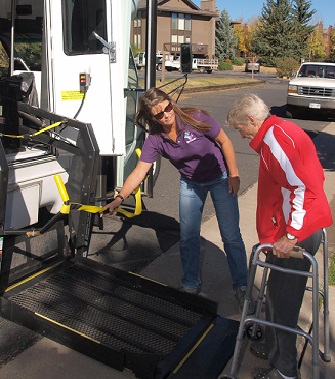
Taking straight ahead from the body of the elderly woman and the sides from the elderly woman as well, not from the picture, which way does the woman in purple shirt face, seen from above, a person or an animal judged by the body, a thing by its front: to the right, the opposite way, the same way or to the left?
to the left

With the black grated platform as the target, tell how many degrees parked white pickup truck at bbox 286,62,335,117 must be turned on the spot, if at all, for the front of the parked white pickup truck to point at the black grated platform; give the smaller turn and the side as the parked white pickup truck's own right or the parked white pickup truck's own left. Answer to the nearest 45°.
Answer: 0° — it already faces it

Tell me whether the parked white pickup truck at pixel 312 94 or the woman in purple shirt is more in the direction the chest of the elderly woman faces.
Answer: the woman in purple shirt

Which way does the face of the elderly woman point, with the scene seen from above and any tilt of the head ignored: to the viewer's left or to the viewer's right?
to the viewer's left

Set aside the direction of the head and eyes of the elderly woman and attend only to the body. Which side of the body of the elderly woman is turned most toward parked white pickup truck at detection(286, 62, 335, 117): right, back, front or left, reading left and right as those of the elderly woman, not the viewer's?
right

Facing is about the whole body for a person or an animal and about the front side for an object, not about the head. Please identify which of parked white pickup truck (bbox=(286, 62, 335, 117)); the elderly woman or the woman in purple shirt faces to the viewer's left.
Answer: the elderly woman

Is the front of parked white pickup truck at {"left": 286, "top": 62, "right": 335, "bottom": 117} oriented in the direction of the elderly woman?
yes

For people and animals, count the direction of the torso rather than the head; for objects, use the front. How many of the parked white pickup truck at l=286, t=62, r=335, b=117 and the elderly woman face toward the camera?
1

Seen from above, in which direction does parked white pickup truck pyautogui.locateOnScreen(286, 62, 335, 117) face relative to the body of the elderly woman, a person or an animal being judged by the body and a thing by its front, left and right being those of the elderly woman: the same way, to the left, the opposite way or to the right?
to the left

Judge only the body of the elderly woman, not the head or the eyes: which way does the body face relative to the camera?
to the viewer's left
